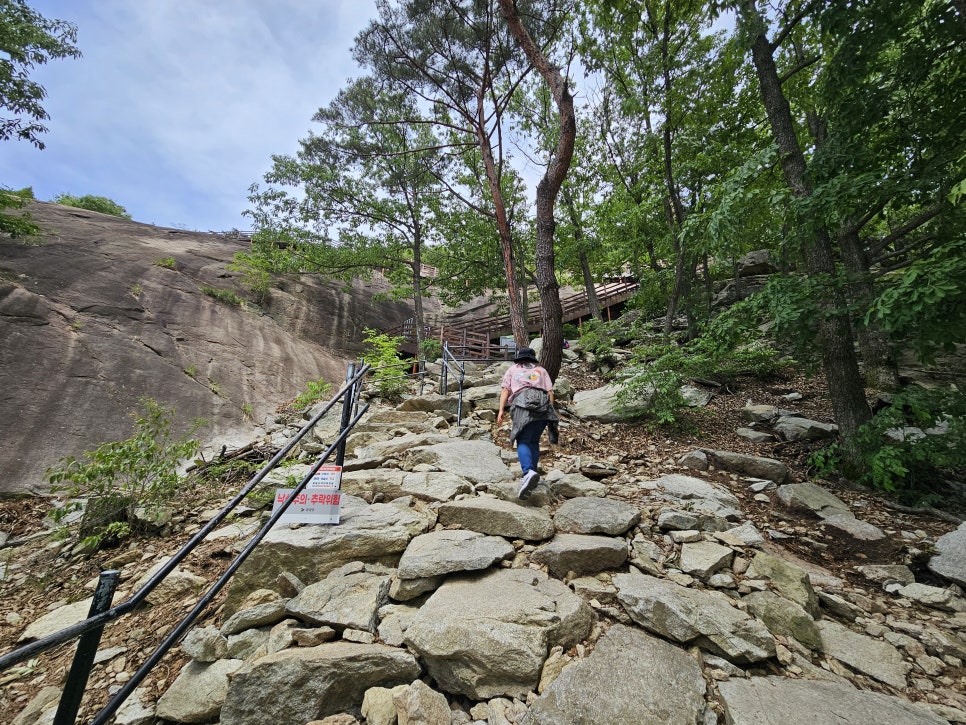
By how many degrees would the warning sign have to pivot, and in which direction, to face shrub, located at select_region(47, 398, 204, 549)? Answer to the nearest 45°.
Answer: approximately 135° to its right

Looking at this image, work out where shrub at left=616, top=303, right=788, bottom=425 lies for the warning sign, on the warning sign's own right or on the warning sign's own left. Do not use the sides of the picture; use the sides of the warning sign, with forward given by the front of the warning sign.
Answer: on the warning sign's own left

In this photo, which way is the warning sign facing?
toward the camera

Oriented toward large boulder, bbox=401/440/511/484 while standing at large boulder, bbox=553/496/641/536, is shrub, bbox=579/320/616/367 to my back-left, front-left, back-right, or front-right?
front-right

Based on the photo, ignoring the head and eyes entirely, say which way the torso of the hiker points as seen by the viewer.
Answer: away from the camera

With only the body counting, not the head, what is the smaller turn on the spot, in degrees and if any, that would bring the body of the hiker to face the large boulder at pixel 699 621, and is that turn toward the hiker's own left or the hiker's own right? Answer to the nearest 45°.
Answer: approximately 135° to the hiker's own right

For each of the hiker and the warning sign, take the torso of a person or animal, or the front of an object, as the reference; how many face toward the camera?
1

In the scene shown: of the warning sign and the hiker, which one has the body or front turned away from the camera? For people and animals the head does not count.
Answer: the hiker

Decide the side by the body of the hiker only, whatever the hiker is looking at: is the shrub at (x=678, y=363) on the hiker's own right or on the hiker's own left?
on the hiker's own right

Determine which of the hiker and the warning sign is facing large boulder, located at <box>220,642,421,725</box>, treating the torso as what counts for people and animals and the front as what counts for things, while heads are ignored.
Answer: the warning sign

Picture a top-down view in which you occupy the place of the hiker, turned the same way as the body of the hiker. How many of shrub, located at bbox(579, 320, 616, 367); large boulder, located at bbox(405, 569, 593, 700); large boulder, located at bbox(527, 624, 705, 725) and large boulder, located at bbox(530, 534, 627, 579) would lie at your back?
3

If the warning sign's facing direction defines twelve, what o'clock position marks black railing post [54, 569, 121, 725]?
The black railing post is roughly at 1 o'clock from the warning sign.

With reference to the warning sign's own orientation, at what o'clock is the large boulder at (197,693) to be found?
The large boulder is roughly at 12 o'clock from the warning sign.

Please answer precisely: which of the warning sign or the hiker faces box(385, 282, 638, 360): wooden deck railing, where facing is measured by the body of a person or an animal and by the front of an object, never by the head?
the hiker

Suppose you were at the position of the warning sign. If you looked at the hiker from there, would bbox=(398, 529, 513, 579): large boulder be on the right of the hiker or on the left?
right

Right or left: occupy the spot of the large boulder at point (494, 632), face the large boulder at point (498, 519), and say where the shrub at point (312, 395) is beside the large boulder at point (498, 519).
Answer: left

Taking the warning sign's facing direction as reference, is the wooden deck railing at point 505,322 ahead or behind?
behind

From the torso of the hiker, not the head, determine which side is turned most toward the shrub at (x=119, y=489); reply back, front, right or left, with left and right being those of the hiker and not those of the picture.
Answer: left

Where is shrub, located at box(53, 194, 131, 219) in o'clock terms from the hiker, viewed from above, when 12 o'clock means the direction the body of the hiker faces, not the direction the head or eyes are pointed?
The shrub is roughly at 10 o'clock from the hiker.
